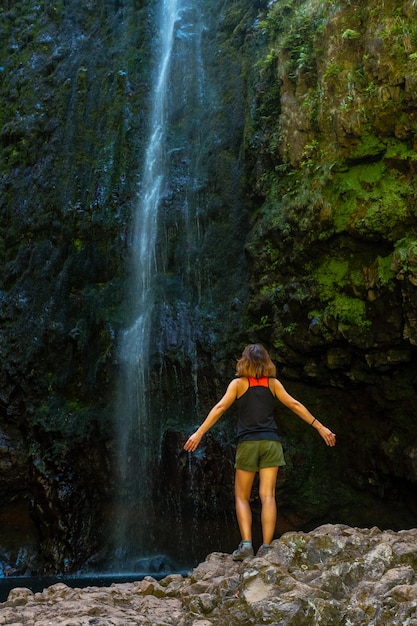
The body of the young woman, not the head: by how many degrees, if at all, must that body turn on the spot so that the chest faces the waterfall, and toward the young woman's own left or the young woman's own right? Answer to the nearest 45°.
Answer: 0° — they already face it

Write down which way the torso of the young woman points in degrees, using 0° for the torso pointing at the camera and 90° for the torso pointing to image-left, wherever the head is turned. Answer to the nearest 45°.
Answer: approximately 180°

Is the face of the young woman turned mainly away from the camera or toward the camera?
away from the camera
